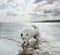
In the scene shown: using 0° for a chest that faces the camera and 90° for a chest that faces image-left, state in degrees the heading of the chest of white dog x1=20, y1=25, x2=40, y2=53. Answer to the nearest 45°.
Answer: approximately 45°
